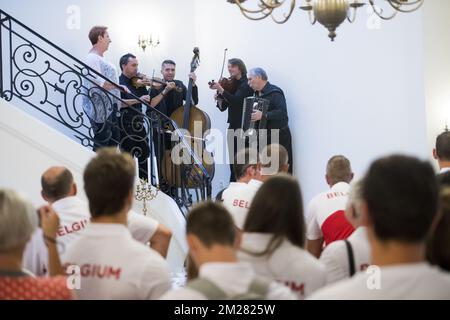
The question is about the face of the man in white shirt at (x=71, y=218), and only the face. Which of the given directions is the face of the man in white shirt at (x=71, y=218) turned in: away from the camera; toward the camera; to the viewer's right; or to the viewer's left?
away from the camera

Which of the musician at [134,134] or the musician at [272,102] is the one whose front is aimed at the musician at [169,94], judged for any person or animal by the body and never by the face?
the musician at [272,102]

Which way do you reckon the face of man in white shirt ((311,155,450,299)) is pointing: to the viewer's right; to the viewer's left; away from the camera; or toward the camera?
away from the camera

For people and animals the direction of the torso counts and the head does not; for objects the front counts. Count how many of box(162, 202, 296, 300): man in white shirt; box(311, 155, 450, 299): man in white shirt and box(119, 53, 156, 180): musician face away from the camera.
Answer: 2

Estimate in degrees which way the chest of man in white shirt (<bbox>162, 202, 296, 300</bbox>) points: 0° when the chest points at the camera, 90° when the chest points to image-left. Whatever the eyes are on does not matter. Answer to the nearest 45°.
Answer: approximately 180°

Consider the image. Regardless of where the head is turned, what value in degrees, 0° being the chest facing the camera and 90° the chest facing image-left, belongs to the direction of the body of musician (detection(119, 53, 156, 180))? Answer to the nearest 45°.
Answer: approximately 315°

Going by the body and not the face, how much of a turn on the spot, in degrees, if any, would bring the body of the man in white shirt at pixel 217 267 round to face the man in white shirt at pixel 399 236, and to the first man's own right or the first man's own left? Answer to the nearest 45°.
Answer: approximately 135° to the first man's own right

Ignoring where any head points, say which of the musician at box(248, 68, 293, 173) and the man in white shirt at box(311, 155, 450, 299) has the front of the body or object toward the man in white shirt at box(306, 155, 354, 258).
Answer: the man in white shirt at box(311, 155, 450, 299)

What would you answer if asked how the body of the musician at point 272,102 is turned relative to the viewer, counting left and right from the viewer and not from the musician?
facing to the left of the viewer

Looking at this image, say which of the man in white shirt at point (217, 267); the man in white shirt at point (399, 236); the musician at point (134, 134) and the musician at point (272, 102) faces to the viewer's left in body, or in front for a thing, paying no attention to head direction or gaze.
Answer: the musician at point (272, 102)

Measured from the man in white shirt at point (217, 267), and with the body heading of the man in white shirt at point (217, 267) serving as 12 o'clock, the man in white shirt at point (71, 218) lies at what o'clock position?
the man in white shirt at point (71, 218) is roughly at 11 o'clock from the man in white shirt at point (217, 267).

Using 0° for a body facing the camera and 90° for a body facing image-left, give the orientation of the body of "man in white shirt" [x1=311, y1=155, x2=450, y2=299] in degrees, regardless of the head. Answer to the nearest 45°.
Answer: approximately 180°
